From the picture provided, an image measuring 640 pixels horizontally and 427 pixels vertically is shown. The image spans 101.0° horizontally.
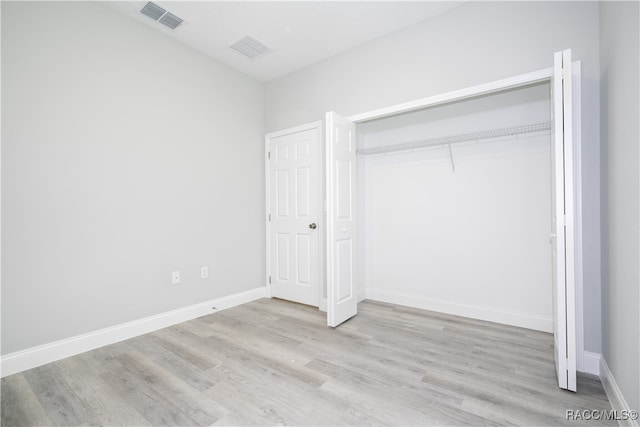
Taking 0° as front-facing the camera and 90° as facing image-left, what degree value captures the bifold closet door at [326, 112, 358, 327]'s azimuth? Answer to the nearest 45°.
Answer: approximately 315°

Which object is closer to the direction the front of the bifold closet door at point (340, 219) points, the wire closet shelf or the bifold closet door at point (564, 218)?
the bifold closet door

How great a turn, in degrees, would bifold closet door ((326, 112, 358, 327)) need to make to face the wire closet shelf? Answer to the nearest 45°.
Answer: approximately 45° to its left

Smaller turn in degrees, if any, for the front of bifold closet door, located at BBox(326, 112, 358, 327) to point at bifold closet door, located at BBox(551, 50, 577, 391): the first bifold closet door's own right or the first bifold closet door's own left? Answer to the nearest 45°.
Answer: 0° — it already faces it

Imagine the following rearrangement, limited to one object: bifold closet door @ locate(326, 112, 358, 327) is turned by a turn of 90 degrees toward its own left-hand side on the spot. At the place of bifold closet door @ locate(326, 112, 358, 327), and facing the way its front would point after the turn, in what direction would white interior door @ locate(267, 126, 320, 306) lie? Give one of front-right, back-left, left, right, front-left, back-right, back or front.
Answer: left
